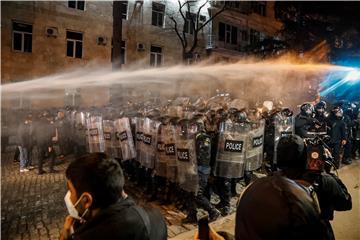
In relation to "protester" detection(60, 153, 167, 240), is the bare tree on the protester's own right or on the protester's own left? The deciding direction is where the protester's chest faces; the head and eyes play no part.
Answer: on the protester's own right

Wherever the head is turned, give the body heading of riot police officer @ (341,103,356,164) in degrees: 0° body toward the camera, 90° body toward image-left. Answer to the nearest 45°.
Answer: approximately 90°

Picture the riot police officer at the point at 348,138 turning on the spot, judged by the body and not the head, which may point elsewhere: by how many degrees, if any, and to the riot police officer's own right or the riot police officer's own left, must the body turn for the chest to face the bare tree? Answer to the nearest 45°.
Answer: approximately 45° to the riot police officer's own right

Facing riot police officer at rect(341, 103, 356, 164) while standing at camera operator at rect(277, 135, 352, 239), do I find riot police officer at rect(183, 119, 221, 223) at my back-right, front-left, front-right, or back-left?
front-left

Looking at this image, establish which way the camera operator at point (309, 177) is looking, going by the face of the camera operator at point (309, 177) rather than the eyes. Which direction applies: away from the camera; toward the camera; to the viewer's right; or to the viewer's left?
away from the camera

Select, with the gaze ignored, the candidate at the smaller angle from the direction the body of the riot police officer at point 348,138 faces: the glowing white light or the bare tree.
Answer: the bare tree
